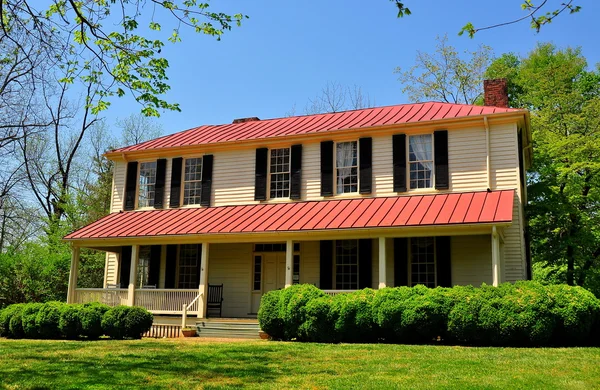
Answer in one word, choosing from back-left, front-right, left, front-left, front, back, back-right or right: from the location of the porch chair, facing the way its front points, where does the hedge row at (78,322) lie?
front-right

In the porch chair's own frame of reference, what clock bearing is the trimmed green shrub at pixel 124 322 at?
The trimmed green shrub is roughly at 1 o'clock from the porch chair.

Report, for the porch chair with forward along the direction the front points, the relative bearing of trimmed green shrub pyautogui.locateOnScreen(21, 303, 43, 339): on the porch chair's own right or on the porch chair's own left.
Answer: on the porch chair's own right

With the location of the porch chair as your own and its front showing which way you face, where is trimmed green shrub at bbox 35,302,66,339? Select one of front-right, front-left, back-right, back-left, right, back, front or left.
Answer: front-right

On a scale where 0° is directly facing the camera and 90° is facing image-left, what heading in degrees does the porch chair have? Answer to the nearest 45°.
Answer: approximately 0°

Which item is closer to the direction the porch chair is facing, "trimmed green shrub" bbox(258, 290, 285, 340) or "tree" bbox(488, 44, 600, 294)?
the trimmed green shrub

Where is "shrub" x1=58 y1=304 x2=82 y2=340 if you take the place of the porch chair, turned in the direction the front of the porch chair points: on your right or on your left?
on your right

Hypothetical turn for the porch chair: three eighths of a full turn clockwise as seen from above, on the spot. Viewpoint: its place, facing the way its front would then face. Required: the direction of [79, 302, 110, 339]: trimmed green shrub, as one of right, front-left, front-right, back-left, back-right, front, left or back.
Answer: left

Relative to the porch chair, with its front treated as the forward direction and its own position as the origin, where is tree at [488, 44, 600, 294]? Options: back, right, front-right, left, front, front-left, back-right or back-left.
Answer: left

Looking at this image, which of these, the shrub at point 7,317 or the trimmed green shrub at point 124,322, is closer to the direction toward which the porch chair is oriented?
the trimmed green shrub

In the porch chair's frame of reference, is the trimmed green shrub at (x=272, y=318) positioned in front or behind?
in front
